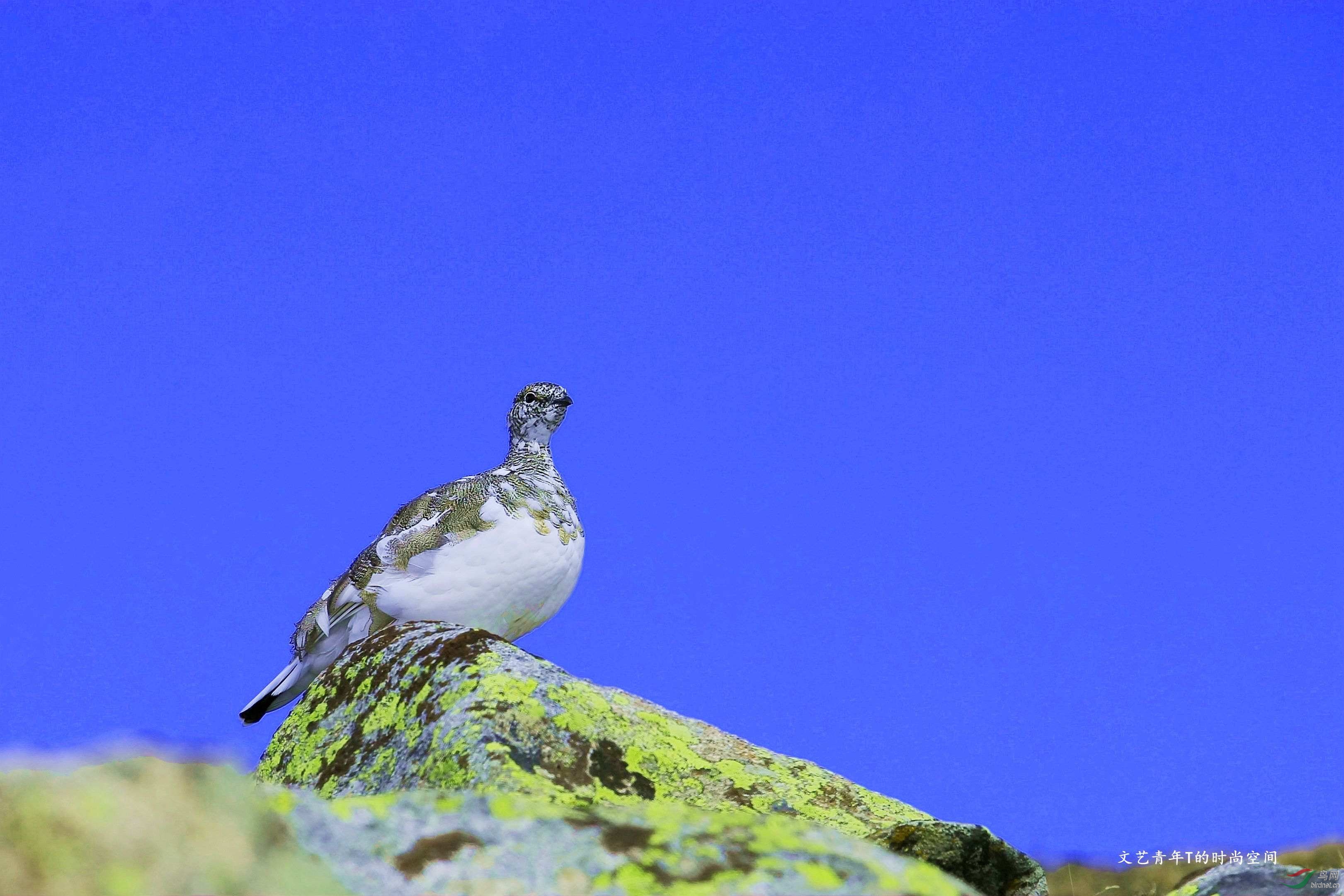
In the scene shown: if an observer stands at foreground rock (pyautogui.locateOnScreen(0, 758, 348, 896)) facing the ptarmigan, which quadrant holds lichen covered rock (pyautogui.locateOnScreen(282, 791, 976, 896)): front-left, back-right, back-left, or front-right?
front-right

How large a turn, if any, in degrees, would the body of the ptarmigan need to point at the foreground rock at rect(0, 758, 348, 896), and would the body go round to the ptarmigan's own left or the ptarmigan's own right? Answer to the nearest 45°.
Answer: approximately 90° to the ptarmigan's own right

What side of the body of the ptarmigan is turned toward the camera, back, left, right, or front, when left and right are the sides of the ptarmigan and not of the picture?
right
